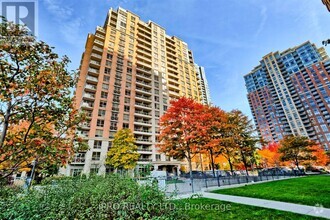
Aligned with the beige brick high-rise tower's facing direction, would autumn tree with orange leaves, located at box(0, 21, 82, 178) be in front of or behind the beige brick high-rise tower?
in front

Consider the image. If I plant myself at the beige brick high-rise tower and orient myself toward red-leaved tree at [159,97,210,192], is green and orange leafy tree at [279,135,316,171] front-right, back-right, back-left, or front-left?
front-left

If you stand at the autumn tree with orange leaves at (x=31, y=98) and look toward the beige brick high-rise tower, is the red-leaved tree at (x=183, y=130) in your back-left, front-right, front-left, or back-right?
front-right

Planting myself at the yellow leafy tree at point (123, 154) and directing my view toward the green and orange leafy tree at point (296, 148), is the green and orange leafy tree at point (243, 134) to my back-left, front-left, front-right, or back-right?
front-right

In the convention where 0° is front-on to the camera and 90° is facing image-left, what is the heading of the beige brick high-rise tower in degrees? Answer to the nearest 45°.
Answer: approximately 315°

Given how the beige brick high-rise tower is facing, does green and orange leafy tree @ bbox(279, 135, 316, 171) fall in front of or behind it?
in front

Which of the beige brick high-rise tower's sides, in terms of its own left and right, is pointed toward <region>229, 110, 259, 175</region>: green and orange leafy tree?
front

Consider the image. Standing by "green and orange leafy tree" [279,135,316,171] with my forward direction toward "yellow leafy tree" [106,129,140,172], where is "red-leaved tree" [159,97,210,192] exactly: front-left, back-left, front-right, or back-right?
front-left

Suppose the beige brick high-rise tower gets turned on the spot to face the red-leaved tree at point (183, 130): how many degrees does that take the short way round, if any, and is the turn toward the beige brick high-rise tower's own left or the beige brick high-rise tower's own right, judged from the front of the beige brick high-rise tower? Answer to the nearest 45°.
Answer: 0° — it already faces it
